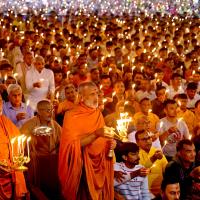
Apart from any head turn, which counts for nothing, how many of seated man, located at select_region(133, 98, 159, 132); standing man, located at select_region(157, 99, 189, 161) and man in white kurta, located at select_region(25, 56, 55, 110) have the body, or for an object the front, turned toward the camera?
3

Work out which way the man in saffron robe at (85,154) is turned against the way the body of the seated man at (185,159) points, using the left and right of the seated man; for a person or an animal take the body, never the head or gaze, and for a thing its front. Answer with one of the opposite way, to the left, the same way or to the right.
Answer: the same way

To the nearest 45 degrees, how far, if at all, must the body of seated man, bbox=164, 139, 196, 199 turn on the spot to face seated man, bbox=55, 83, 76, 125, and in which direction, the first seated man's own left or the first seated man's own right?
approximately 180°

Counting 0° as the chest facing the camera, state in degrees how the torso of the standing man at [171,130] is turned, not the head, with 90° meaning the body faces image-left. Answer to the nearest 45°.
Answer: approximately 0°

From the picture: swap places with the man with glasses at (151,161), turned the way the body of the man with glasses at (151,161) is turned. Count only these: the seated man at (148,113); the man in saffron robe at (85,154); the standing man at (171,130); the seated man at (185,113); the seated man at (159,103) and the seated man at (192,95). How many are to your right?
1

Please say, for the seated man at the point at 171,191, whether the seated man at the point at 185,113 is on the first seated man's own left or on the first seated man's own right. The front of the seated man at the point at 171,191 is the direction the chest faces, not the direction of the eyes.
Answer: on the first seated man's own left

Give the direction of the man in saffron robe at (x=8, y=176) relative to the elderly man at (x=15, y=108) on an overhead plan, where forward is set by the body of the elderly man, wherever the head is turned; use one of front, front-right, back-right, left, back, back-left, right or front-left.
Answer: front-right

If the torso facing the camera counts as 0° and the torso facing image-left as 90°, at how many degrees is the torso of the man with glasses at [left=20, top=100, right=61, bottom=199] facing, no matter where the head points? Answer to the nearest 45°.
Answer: approximately 315°

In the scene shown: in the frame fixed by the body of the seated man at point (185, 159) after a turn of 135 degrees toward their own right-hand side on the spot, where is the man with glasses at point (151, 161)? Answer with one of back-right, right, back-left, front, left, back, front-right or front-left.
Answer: front

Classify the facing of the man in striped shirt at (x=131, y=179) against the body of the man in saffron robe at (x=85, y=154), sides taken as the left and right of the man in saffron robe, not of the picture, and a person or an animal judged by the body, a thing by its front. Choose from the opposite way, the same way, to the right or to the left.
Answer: the same way

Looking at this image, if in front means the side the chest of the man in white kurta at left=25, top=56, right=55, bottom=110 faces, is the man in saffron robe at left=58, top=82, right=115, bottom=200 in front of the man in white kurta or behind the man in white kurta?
in front

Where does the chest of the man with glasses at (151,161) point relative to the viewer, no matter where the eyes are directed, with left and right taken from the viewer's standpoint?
facing the viewer and to the right of the viewer

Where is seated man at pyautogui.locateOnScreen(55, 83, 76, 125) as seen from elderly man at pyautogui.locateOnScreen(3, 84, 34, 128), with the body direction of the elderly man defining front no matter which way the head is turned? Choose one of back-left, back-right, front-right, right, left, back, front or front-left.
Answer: left

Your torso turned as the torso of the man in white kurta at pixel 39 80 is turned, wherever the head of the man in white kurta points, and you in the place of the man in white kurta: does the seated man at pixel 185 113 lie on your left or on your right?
on your left

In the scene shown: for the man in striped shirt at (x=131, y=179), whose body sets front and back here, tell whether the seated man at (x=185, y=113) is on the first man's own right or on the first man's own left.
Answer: on the first man's own left

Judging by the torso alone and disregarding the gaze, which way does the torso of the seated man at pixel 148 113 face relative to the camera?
toward the camera

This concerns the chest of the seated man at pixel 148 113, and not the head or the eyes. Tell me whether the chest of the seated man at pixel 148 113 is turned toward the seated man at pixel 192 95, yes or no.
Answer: no

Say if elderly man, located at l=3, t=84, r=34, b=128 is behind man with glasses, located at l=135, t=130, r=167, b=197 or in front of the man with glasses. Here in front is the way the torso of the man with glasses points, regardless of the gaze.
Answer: behind
